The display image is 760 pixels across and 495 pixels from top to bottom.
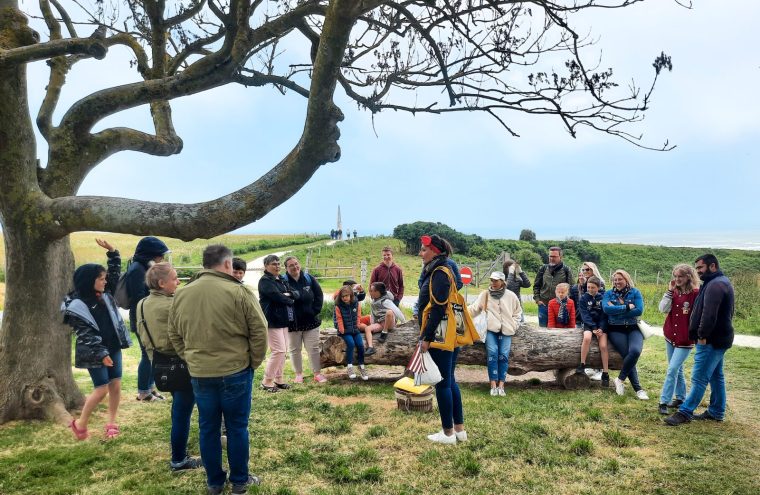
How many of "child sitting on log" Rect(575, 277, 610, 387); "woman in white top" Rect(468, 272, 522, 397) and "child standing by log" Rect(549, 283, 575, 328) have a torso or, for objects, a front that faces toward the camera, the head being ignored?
3

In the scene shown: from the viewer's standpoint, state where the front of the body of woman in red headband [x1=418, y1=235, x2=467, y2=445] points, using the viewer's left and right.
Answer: facing to the left of the viewer

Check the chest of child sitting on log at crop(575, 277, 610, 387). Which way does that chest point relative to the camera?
toward the camera

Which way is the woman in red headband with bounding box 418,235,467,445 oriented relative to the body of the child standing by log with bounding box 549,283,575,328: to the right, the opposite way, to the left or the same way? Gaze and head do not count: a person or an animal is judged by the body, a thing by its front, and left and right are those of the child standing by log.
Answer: to the right

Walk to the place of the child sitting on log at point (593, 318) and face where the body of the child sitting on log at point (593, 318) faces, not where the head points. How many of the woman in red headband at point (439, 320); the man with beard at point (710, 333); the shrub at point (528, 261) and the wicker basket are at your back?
1

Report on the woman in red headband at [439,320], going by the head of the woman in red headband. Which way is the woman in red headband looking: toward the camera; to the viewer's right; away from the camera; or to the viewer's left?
to the viewer's left

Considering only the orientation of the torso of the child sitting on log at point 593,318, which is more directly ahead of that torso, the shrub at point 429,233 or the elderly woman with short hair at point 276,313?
the elderly woman with short hair

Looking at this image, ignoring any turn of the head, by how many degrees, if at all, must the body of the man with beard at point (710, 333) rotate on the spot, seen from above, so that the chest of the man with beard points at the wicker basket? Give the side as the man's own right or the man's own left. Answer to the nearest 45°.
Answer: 0° — they already face it

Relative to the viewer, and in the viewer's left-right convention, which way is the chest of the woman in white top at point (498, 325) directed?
facing the viewer

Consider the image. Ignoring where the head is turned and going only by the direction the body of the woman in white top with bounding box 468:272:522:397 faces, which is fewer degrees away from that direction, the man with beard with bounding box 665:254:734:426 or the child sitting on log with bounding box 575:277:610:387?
the man with beard

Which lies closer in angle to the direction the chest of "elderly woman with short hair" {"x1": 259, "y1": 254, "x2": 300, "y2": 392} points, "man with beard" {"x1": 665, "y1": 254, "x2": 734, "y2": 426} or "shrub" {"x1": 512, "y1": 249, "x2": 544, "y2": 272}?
the man with beard
